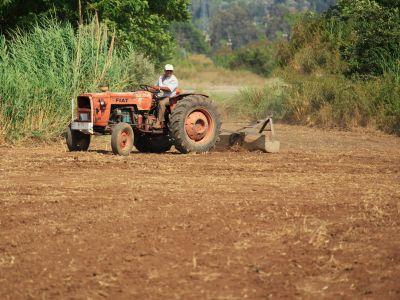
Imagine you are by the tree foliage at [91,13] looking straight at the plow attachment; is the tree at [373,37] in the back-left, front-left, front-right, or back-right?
front-left

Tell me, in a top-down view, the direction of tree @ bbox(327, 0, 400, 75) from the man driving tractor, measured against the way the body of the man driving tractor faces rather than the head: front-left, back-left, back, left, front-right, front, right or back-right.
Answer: back

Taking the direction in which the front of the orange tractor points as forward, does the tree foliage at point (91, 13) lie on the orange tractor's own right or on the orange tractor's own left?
on the orange tractor's own right

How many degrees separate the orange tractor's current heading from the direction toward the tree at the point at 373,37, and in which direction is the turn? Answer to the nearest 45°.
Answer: approximately 180°

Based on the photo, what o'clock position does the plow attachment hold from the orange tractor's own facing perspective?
The plow attachment is roughly at 7 o'clock from the orange tractor.

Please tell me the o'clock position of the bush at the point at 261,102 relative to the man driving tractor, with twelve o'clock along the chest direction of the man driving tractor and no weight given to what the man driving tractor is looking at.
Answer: The bush is roughly at 5 o'clock from the man driving tractor.

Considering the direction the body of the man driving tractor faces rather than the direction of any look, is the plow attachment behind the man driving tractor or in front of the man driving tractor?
behind

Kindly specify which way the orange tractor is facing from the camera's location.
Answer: facing the viewer and to the left of the viewer
